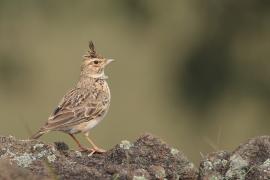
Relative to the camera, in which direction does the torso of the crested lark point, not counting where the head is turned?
to the viewer's right

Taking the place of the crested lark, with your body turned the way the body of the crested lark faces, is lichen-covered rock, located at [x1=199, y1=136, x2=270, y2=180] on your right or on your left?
on your right
